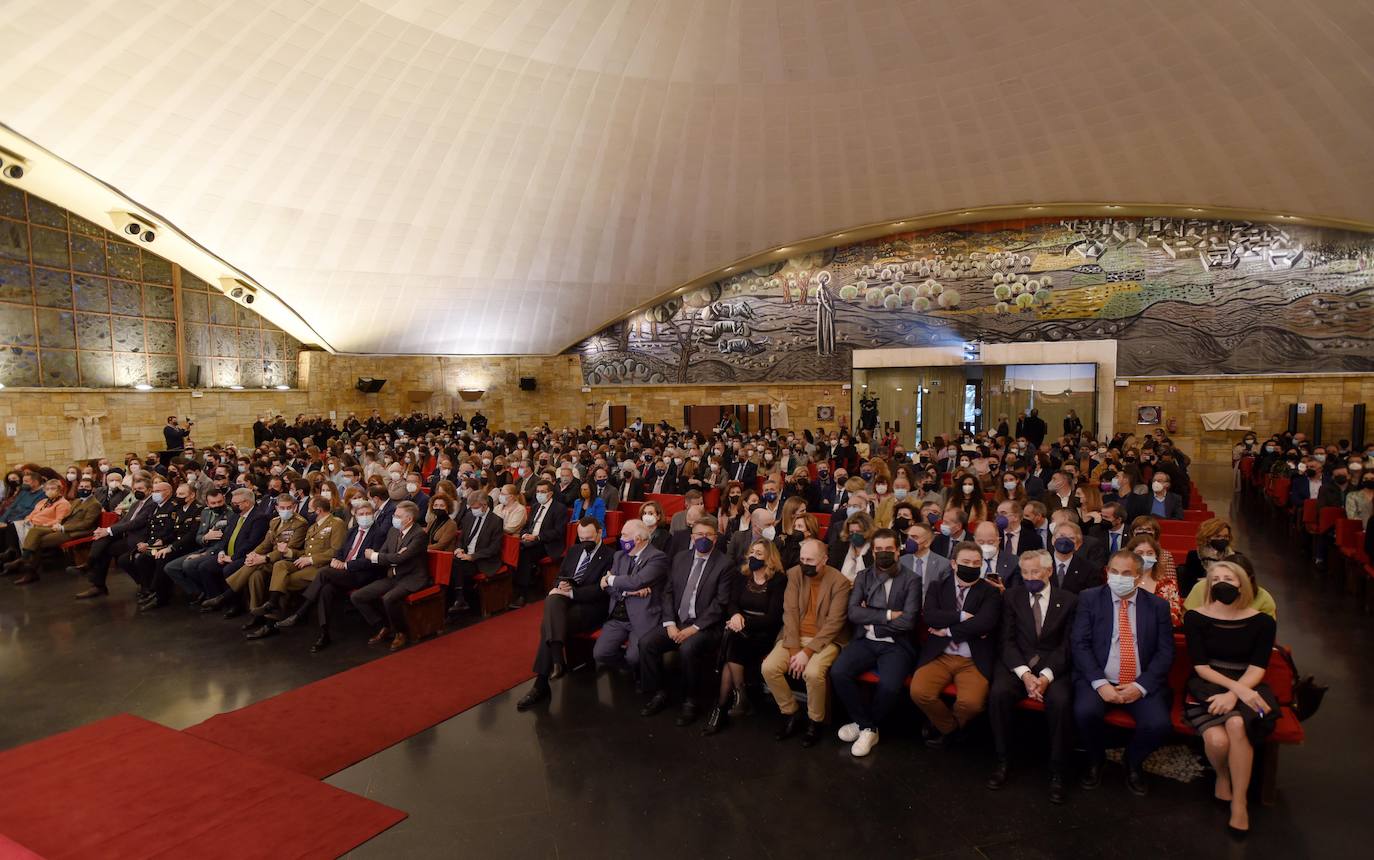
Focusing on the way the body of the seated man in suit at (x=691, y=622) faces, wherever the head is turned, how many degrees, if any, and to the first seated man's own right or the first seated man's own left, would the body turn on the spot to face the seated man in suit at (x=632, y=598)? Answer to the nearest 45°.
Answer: approximately 90° to the first seated man's own right

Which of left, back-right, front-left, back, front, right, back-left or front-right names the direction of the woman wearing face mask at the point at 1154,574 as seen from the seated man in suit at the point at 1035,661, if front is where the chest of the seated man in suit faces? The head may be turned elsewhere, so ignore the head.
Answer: back-left

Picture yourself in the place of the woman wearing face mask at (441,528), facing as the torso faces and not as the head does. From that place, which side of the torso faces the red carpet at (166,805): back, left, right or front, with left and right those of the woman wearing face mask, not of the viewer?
front

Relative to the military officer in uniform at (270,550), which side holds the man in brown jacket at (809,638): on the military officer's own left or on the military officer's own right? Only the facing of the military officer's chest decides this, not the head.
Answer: on the military officer's own left

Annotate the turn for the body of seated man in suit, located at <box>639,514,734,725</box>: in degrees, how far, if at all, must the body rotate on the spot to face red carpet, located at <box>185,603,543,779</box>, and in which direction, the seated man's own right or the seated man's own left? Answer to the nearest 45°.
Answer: approximately 45° to the seated man's own right

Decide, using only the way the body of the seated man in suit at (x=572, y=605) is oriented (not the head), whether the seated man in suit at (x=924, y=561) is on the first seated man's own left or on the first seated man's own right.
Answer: on the first seated man's own left

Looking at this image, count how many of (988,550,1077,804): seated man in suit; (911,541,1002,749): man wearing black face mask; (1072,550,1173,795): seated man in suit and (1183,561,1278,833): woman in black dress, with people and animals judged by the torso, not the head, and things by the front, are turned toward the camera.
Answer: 4

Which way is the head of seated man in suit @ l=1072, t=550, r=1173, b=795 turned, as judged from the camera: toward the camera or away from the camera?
toward the camera

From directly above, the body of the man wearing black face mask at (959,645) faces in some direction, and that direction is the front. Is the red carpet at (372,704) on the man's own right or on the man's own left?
on the man's own right

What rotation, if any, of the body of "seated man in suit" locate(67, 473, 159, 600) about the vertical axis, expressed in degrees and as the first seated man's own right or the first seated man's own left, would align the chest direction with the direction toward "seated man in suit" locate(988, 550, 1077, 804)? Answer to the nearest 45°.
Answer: approximately 90° to the first seated man's own left

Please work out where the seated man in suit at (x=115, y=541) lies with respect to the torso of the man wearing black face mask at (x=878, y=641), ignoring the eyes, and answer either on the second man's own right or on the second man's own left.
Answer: on the second man's own right

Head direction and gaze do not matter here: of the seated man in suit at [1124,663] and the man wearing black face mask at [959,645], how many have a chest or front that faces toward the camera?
2

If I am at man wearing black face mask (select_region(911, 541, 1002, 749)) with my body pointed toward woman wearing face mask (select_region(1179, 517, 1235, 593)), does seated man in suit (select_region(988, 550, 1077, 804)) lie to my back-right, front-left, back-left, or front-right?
front-right

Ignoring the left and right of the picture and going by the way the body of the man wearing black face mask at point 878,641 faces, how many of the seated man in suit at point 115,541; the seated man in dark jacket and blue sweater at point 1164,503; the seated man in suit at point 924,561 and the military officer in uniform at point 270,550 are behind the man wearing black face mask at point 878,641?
2

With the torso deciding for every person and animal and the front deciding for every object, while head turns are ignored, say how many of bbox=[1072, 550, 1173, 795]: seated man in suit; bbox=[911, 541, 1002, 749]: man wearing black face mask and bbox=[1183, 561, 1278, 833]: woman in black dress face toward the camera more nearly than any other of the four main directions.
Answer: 3

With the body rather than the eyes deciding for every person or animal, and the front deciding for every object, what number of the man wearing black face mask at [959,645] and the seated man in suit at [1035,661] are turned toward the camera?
2

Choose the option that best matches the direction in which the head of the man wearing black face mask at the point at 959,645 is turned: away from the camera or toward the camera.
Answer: toward the camera

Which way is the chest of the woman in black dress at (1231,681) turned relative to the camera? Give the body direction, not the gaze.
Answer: toward the camera
